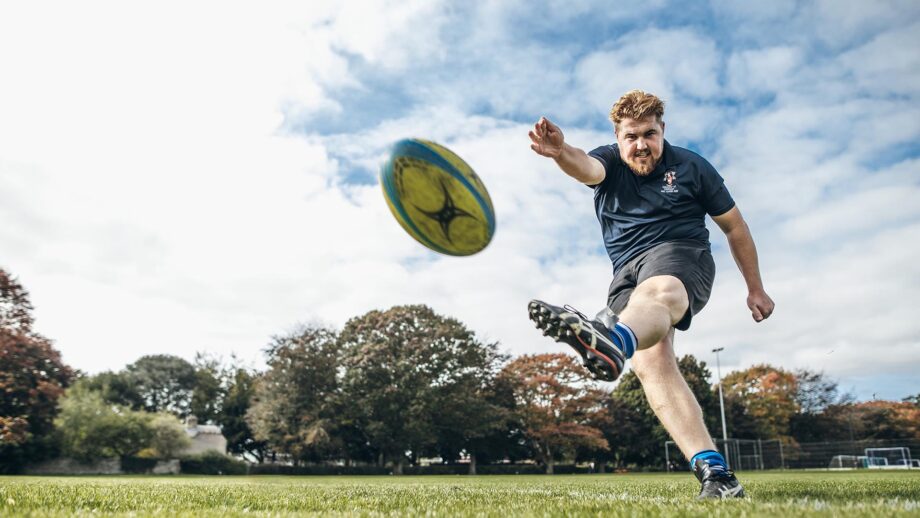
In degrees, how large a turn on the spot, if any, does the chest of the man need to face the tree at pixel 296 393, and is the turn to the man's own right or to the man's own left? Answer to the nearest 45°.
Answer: approximately 135° to the man's own right

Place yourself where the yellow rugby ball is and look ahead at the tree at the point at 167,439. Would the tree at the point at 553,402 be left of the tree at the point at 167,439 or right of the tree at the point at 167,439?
right

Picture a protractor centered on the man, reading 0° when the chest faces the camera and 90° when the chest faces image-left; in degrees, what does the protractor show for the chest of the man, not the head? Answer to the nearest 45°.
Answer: approximately 0°

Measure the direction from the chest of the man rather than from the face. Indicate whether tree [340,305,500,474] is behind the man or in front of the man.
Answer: behind

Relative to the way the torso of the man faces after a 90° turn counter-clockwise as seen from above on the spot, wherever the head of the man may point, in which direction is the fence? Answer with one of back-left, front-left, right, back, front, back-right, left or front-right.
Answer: left

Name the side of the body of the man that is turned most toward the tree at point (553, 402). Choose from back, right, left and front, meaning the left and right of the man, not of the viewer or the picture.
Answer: back

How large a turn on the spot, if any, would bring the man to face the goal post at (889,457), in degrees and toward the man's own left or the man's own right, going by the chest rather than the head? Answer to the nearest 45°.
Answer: approximately 180°

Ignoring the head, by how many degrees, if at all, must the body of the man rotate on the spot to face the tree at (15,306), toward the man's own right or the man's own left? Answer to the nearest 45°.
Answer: approximately 135° to the man's own right

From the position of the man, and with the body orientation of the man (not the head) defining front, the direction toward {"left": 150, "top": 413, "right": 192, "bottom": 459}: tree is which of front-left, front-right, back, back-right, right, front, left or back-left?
back-right

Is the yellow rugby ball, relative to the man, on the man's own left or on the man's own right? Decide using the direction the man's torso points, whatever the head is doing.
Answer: on the man's own right

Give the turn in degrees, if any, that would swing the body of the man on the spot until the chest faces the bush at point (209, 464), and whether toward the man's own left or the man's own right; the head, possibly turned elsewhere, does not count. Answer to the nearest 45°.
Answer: approximately 135° to the man's own right

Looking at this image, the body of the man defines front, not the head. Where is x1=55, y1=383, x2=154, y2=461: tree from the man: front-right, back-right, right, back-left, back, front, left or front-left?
back-right

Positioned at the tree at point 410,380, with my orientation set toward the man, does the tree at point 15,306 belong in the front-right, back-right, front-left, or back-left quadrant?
front-right
